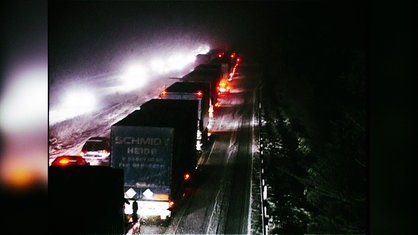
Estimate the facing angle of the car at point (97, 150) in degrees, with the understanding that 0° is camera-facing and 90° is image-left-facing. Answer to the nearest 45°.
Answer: approximately 180°

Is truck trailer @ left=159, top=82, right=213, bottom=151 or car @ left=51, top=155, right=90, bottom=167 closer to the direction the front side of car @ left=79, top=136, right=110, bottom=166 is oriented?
the truck trailer

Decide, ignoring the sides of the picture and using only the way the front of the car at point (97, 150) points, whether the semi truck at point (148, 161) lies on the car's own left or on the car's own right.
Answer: on the car's own right

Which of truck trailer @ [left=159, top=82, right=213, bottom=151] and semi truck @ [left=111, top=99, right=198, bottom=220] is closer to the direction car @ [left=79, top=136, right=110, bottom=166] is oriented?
the truck trailer

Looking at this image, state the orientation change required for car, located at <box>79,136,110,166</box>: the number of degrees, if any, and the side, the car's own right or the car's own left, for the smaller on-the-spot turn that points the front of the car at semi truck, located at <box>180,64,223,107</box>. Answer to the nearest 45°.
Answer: approximately 45° to the car's own right

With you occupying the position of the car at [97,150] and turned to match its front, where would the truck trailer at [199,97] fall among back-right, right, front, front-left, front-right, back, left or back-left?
front-right
